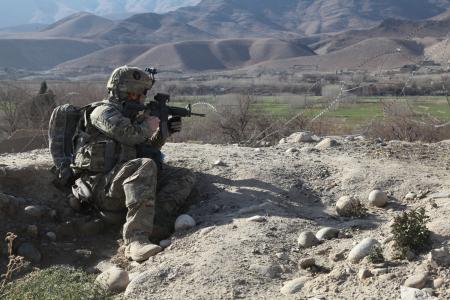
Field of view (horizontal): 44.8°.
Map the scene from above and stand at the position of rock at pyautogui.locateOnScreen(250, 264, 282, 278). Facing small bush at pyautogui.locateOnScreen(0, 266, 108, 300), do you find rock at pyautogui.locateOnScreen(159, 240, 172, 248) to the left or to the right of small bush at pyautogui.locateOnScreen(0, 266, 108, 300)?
right

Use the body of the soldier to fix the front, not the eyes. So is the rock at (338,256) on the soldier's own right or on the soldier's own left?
on the soldier's own right

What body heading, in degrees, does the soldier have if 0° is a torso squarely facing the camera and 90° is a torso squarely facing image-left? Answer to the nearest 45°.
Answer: approximately 270°

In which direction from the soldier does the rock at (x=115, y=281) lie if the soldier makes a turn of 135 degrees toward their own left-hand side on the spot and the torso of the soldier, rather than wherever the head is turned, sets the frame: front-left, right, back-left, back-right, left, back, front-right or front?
back-left

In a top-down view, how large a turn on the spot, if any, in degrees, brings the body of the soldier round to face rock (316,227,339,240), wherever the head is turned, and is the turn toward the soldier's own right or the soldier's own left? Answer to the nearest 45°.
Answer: approximately 45° to the soldier's own right

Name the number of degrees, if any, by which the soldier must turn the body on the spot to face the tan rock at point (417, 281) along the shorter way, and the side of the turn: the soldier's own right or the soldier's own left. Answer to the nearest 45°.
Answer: approximately 45° to the soldier's own right

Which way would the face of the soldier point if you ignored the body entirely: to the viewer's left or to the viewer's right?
to the viewer's right

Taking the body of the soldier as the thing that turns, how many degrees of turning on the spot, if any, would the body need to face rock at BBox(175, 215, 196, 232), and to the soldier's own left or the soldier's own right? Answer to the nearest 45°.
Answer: approximately 45° to the soldier's own right

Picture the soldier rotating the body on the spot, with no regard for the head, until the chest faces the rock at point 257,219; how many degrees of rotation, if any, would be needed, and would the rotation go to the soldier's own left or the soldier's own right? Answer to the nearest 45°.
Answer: approximately 45° to the soldier's own right

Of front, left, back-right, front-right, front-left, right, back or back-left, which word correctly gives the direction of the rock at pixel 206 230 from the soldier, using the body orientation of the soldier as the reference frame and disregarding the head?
front-right

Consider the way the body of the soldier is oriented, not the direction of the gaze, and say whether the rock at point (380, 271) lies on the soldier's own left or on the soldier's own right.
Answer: on the soldier's own right
